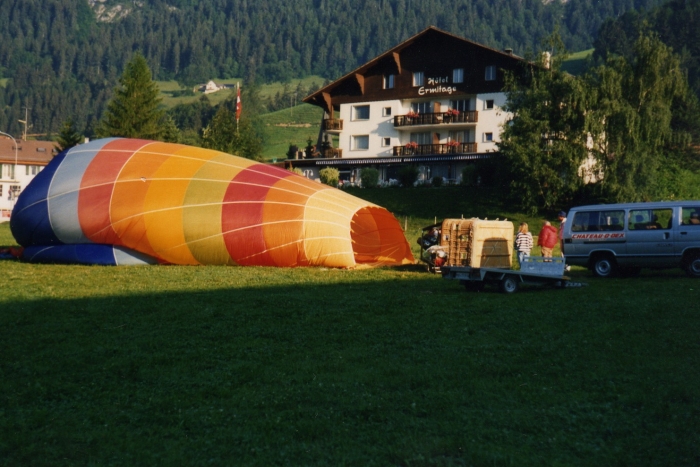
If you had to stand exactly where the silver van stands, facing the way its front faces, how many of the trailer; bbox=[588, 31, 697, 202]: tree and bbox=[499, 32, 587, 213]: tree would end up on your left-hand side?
2

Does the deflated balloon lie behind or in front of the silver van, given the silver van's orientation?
behind

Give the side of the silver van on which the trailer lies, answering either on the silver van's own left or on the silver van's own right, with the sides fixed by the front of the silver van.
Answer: on the silver van's own right

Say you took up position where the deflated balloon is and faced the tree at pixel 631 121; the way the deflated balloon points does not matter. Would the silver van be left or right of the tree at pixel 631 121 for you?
right

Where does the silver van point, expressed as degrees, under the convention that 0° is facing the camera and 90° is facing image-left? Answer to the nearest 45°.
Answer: approximately 270°

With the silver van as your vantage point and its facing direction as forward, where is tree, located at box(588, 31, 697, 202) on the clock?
The tree is roughly at 9 o'clock from the silver van.

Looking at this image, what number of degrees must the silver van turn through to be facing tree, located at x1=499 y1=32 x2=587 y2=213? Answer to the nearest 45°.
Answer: approximately 90° to its left
